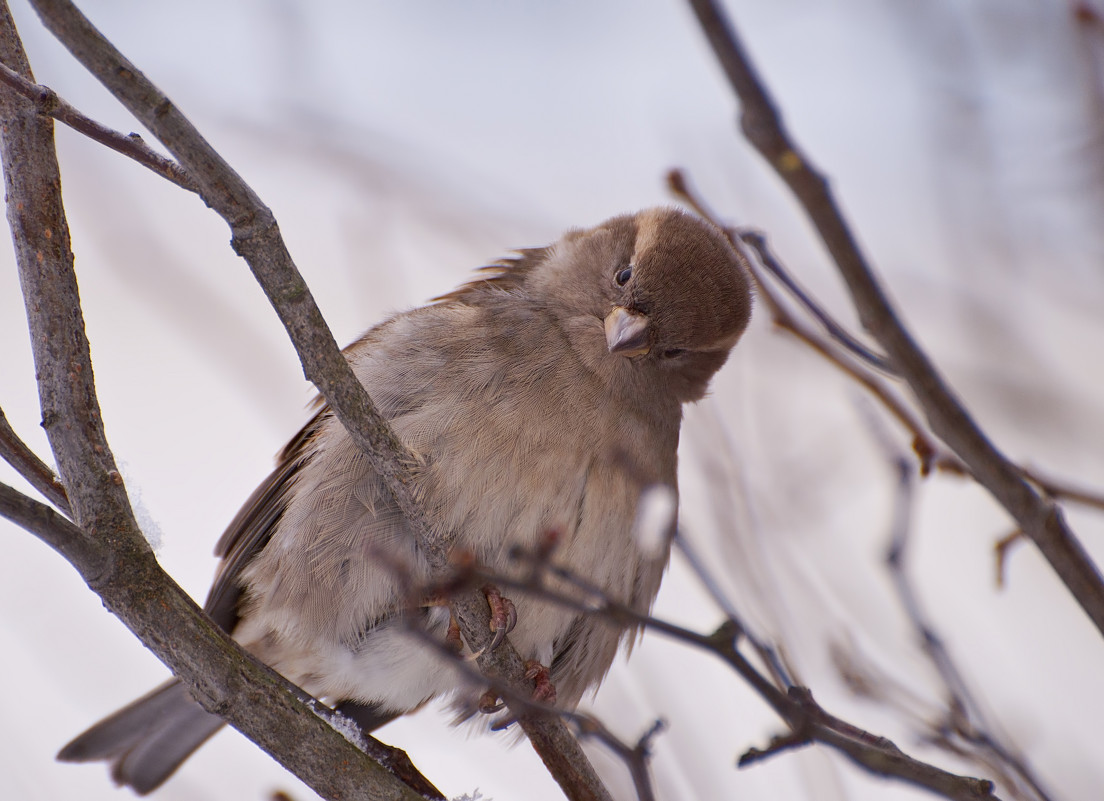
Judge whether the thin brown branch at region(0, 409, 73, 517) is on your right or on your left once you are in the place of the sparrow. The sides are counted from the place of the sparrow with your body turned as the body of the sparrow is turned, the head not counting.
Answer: on your right

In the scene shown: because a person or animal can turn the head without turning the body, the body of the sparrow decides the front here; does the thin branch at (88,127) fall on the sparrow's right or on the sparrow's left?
on the sparrow's right

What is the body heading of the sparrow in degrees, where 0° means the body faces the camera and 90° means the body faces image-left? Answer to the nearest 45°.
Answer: approximately 315°
